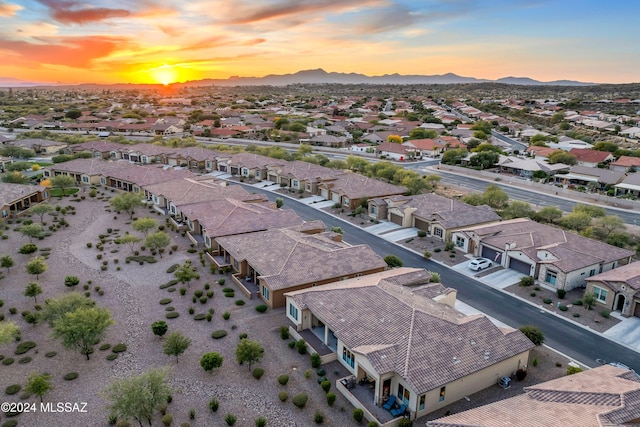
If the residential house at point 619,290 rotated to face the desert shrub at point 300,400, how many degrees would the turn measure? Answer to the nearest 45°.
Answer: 0° — it already faces it

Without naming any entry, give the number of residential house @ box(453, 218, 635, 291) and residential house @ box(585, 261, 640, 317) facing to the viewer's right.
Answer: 0

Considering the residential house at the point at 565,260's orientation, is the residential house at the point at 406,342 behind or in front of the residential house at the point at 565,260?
in front

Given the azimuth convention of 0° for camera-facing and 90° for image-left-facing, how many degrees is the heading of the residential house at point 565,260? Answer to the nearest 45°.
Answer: approximately 45°

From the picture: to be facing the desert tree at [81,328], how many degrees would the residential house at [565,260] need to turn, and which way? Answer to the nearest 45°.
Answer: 0° — it already faces it

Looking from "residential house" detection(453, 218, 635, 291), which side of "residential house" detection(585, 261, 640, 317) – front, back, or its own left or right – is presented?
right

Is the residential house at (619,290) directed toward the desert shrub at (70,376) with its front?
yes

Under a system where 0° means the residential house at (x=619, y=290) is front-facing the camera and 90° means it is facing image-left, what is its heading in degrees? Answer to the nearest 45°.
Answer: approximately 45°

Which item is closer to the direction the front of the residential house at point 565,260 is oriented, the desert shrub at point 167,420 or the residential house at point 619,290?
the desert shrub

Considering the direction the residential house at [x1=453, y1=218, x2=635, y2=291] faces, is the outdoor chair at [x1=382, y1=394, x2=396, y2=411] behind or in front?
in front

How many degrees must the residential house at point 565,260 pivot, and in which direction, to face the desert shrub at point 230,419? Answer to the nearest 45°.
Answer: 0° — it already faces it

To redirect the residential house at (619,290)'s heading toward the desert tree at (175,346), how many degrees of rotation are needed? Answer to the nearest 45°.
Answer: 0° — it already faces it
